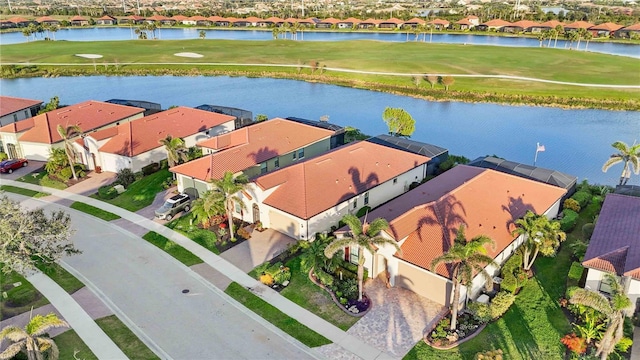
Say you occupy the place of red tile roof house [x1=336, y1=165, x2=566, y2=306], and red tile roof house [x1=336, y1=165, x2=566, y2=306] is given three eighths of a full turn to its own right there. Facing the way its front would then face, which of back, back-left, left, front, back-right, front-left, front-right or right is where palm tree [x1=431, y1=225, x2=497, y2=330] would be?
back

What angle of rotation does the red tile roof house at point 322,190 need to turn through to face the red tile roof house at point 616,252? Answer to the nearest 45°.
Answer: approximately 90° to its left

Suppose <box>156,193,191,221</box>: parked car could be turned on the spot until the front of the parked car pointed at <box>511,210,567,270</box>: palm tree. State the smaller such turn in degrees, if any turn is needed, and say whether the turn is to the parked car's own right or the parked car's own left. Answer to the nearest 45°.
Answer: approximately 90° to the parked car's own left

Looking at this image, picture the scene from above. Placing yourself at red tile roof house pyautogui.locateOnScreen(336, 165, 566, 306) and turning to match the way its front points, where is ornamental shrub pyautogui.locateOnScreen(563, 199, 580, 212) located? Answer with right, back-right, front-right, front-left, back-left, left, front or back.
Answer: back

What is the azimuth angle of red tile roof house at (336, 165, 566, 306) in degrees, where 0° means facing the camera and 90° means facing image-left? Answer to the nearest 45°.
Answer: approximately 45°

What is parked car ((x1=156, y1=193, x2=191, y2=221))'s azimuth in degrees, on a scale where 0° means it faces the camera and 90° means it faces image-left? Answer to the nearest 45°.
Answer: approximately 45°

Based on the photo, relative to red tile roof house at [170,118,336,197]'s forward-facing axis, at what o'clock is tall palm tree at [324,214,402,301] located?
The tall palm tree is roughly at 10 o'clock from the red tile roof house.

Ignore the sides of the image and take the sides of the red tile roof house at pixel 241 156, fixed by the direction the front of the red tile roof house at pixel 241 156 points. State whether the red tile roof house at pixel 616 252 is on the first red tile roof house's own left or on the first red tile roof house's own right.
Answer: on the first red tile roof house's own left

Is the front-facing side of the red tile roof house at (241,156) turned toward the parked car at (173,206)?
yes

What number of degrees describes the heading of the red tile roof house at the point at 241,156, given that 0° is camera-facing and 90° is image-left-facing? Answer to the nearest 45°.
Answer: approximately 45°

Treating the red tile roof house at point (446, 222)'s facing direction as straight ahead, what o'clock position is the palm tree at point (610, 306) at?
The palm tree is roughly at 9 o'clock from the red tile roof house.
